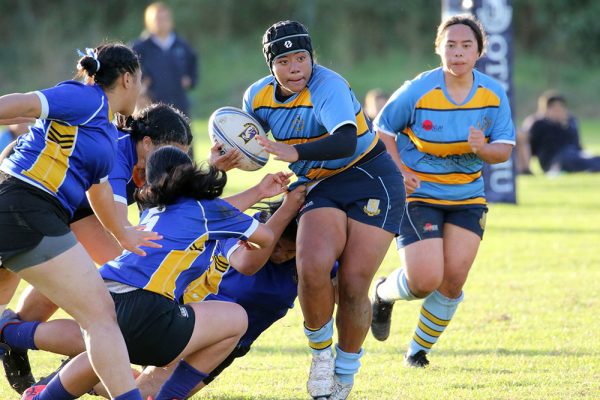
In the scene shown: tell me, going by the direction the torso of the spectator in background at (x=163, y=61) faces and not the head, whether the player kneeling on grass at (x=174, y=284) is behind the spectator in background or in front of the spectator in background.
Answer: in front

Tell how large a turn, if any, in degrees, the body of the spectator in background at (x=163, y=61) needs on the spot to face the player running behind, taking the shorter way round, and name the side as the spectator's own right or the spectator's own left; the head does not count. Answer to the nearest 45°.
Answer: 0° — they already face them

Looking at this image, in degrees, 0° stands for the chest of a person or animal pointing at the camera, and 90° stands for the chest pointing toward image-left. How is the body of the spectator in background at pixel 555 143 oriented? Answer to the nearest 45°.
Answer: approximately 315°

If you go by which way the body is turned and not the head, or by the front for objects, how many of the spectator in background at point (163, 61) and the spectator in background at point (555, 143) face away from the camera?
0

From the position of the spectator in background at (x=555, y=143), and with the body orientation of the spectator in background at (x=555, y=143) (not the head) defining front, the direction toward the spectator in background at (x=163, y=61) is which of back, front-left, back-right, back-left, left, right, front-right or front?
right

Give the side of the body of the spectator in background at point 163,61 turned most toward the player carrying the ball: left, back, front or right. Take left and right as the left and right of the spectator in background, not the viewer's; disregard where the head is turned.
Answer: front

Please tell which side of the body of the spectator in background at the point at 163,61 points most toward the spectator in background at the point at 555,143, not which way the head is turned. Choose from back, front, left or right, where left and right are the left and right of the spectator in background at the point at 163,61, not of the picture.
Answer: left
